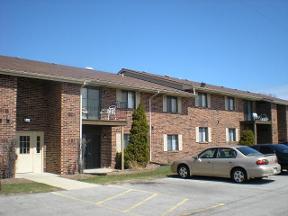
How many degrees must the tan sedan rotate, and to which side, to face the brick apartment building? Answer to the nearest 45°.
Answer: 0° — it already faces it

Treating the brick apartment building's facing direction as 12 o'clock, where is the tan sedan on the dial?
The tan sedan is roughly at 12 o'clock from the brick apartment building.

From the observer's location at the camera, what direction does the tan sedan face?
facing away from the viewer and to the left of the viewer

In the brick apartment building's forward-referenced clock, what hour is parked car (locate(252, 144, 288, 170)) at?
The parked car is roughly at 11 o'clock from the brick apartment building.

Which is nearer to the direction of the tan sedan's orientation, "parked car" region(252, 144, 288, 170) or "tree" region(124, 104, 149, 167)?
the tree

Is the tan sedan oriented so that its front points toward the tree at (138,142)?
yes

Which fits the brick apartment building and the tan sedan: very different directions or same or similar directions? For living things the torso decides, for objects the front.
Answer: very different directions

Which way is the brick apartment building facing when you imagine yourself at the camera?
facing the viewer and to the right of the viewer

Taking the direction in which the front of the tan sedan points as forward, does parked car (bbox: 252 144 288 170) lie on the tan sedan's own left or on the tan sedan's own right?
on the tan sedan's own right
